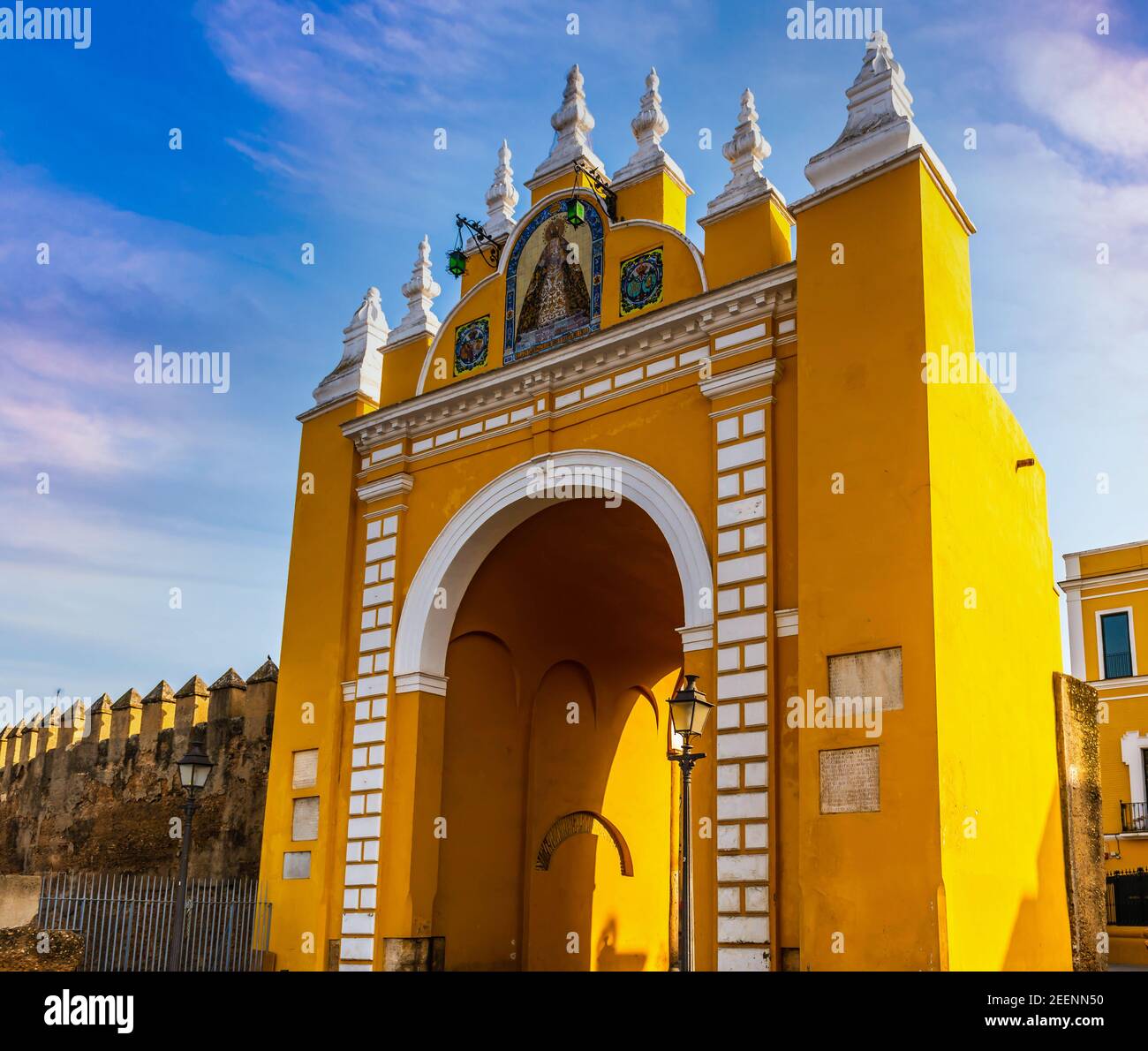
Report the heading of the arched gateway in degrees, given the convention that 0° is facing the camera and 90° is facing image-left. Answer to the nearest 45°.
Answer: approximately 45°

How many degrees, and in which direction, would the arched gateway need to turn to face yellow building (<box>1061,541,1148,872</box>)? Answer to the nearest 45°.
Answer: approximately 180°

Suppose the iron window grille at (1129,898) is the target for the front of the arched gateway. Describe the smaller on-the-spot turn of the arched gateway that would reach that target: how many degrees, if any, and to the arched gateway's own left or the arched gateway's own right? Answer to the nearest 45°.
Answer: approximately 180°

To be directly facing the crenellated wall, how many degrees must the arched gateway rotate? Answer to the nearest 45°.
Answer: approximately 90° to its right

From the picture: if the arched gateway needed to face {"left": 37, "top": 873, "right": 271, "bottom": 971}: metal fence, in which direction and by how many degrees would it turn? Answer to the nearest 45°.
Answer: approximately 45° to its right

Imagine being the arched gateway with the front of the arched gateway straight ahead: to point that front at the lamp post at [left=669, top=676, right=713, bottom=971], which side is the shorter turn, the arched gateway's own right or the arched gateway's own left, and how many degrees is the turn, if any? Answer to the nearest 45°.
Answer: approximately 45° to the arched gateway's own left

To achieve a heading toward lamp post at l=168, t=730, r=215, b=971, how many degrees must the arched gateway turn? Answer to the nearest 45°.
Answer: approximately 45° to its right

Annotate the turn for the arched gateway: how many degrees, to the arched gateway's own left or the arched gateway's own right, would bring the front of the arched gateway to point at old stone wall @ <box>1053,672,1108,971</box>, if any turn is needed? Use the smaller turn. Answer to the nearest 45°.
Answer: approximately 135° to the arched gateway's own left
